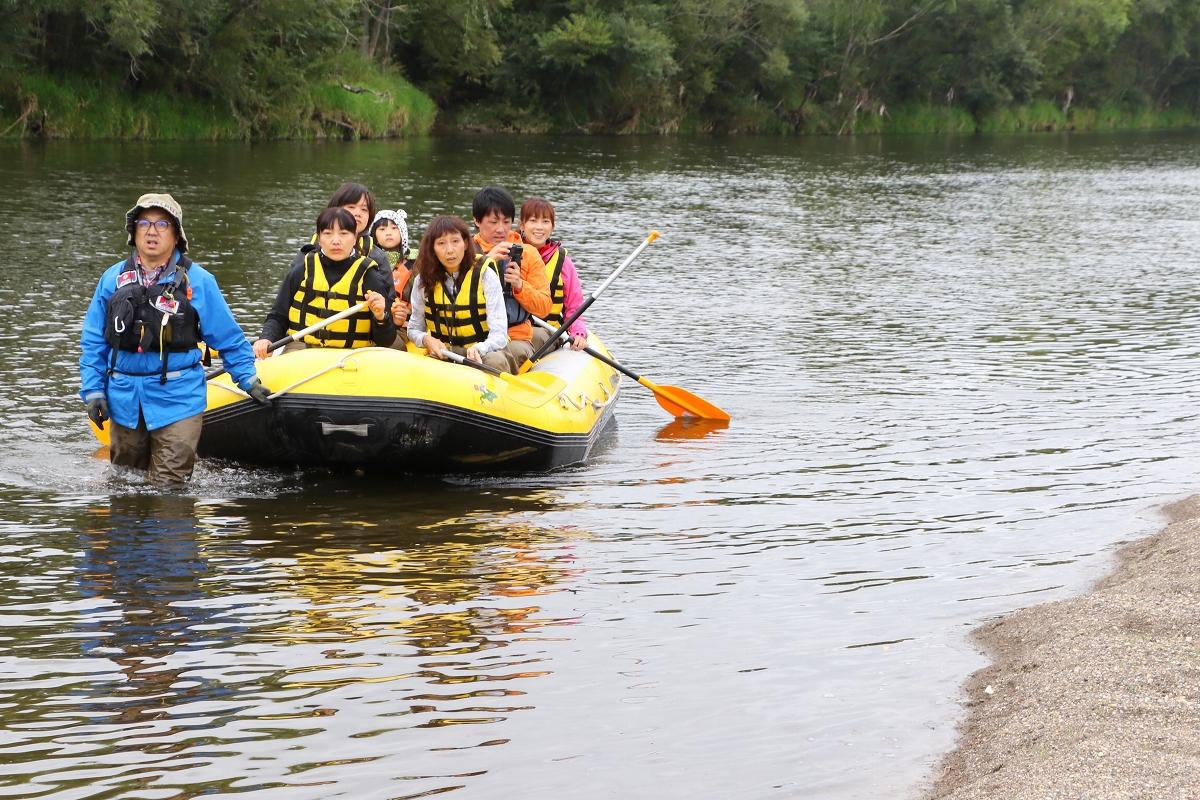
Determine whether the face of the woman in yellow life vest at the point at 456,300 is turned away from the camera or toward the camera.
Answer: toward the camera

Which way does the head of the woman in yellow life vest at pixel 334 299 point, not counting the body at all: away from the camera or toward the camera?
toward the camera

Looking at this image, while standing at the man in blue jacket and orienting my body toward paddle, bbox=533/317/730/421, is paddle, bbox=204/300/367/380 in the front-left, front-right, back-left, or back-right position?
front-left

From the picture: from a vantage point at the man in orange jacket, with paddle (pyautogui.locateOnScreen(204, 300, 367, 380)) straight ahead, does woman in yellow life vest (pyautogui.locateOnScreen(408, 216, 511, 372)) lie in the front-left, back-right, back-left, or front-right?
front-left

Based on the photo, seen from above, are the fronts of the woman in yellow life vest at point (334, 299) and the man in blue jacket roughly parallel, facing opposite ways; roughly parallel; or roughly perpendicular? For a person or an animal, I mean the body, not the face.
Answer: roughly parallel

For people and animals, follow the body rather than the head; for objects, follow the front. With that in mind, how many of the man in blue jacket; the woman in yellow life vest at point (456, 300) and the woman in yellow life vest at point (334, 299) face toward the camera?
3

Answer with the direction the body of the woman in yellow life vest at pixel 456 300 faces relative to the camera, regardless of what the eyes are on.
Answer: toward the camera

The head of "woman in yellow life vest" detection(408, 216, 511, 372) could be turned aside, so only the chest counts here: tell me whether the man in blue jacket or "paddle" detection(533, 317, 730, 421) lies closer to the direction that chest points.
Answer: the man in blue jacket

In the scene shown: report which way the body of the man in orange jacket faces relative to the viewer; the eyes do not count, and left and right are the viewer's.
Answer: facing the viewer and to the left of the viewer

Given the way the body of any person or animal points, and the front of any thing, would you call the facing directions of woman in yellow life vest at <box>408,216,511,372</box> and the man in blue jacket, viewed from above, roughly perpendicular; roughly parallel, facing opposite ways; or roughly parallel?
roughly parallel

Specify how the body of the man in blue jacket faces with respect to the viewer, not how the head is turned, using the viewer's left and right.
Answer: facing the viewer

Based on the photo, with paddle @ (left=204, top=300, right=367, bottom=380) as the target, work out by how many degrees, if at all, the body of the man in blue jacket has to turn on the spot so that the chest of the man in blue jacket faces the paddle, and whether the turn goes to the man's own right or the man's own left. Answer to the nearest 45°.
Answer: approximately 135° to the man's own left

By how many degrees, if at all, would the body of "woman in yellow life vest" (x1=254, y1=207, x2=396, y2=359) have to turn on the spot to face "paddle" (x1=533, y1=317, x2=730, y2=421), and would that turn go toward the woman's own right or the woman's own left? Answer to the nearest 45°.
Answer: approximately 135° to the woman's own left
